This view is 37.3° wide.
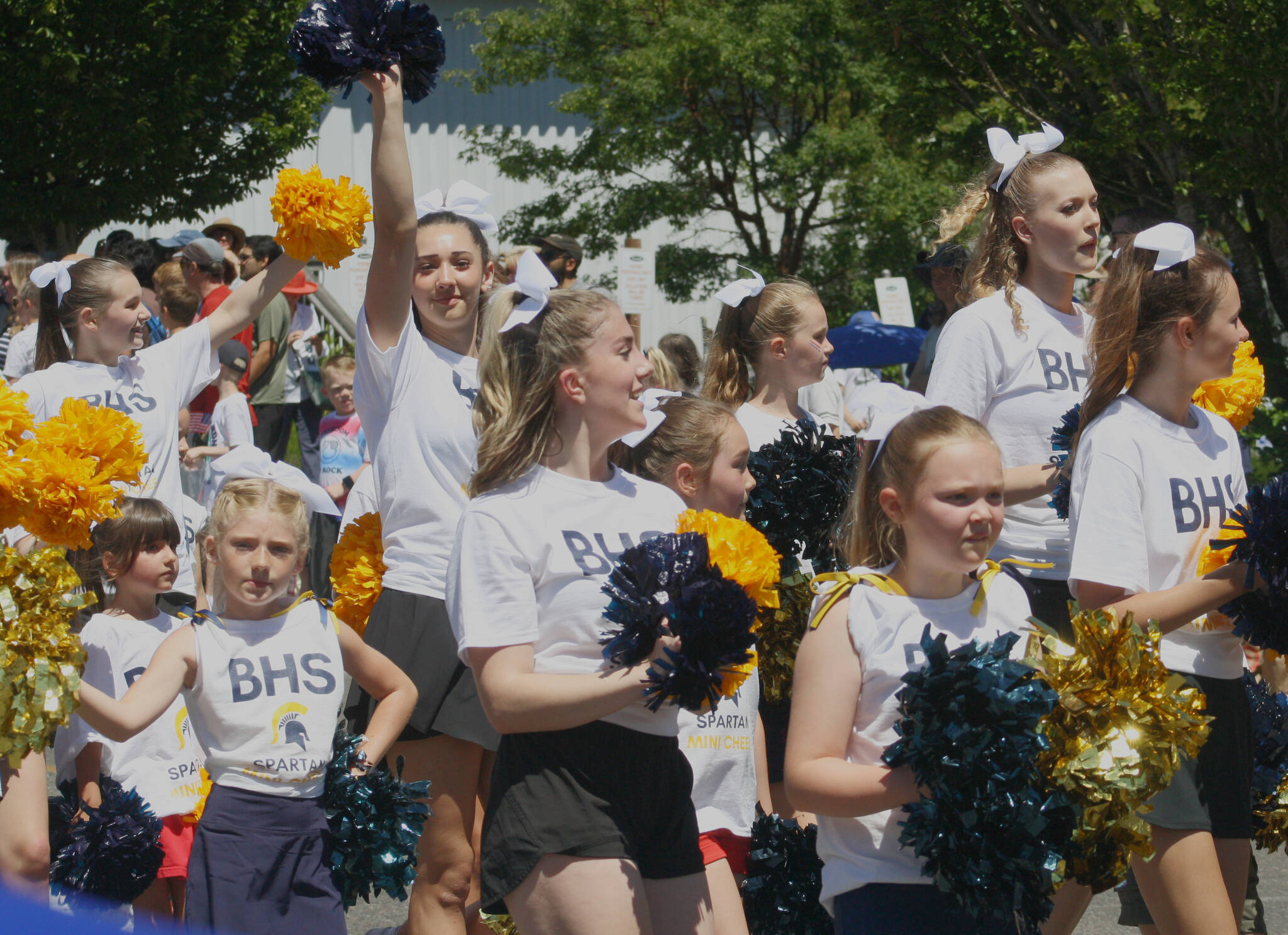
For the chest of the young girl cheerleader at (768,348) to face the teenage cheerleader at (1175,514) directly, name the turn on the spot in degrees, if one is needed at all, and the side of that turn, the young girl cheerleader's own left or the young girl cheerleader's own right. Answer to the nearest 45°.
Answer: approximately 45° to the young girl cheerleader's own right

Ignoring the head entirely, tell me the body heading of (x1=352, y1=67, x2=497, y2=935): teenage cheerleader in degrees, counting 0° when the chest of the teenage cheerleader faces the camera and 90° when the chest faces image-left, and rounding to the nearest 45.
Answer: approximately 315°

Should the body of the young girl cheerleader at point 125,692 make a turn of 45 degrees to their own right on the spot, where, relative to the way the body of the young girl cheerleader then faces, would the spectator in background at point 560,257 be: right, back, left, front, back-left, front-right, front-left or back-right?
back-left

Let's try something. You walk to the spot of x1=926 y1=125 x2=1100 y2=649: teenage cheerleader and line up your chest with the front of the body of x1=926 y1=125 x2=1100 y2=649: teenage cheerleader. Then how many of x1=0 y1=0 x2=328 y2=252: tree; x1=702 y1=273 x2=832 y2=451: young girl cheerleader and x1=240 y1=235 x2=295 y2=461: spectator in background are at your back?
3

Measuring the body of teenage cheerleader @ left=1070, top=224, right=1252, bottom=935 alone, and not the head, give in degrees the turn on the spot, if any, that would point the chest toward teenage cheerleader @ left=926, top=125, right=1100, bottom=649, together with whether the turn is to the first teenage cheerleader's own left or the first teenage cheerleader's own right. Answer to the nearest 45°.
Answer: approximately 180°

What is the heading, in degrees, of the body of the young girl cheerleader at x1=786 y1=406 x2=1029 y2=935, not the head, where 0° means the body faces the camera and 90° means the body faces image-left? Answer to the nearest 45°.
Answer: approximately 315°

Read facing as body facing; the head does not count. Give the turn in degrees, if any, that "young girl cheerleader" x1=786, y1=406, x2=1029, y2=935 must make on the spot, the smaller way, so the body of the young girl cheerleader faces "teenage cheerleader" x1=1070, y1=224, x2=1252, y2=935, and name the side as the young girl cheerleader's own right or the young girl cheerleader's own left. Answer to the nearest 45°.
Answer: approximately 90° to the young girl cheerleader's own left

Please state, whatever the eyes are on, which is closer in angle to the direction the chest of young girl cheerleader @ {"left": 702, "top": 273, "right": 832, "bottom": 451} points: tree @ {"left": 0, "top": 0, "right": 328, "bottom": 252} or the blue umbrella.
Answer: the blue umbrella

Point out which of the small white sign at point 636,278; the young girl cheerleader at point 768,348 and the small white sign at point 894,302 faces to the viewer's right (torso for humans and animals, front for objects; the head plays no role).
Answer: the young girl cheerleader
